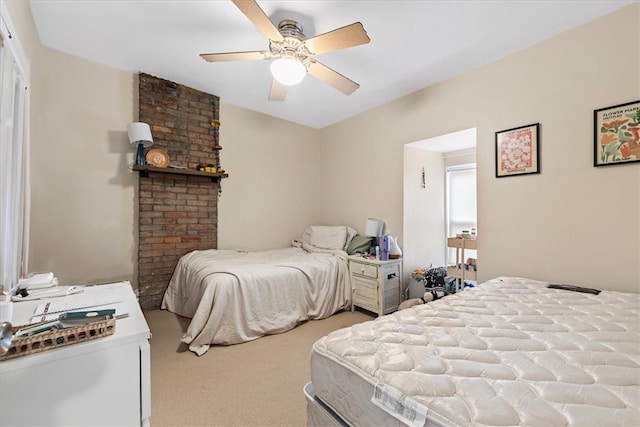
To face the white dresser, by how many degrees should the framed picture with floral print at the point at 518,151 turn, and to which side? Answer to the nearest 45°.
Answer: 0° — it already faces it

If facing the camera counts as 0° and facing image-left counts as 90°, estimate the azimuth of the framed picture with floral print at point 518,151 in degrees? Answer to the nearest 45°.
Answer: approximately 45°

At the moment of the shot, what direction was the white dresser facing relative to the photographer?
facing to the right of the viewer

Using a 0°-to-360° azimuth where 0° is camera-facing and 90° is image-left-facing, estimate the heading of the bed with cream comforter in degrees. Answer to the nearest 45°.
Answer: approximately 45°

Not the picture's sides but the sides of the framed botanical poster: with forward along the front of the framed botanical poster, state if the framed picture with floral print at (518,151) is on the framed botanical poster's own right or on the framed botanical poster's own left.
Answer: on the framed botanical poster's own right

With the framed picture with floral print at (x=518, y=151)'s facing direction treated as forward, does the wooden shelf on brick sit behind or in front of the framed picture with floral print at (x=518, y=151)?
in front

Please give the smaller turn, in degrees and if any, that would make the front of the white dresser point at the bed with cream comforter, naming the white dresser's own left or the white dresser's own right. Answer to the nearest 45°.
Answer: approximately 45° to the white dresser's own left

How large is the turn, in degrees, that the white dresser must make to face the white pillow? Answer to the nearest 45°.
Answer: approximately 45° to its left

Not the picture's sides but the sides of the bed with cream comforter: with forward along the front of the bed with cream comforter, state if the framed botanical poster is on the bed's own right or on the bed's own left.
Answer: on the bed's own left

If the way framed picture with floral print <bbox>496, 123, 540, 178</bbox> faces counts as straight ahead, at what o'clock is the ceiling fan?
The ceiling fan is roughly at 12 o'clock from the framed picture with floral print.

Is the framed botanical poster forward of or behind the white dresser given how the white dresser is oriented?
forward

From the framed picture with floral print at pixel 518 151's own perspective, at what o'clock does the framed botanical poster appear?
The framed botanical poster is roughly at 8 o'clock from the framed picture with floral print.
